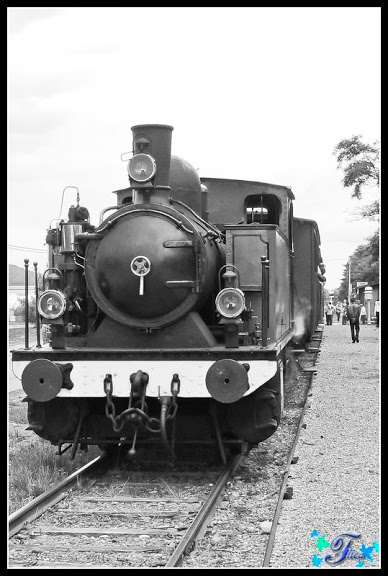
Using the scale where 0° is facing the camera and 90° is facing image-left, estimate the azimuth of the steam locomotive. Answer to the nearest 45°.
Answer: approximately 0°

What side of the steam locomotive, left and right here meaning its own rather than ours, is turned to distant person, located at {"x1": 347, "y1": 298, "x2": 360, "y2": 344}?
back
